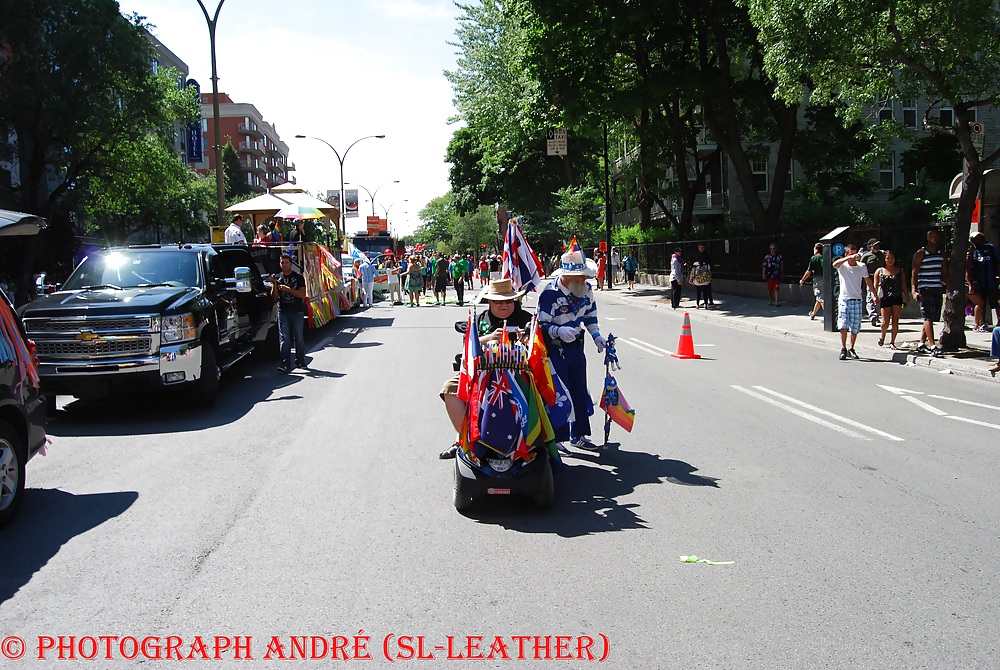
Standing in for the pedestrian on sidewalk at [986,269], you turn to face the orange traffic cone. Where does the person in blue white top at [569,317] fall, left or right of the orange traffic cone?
left

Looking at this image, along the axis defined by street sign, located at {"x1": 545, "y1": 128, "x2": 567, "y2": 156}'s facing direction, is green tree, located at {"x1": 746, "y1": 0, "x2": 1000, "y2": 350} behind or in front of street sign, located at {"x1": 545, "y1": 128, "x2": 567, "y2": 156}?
in front

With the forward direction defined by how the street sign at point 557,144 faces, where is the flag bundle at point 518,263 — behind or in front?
in front

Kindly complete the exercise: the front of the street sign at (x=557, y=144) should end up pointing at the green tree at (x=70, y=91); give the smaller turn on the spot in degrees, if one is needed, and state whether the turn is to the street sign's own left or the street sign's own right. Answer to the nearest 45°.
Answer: approximately 45° to the street sign's own right

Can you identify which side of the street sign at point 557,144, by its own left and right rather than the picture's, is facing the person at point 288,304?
front

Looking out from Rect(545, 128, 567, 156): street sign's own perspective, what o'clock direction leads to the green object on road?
The green object on road is roughly at 12 o'clock from the street sign.

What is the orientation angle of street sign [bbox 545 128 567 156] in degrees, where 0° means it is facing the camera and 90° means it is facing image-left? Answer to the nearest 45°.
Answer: approximately 0°

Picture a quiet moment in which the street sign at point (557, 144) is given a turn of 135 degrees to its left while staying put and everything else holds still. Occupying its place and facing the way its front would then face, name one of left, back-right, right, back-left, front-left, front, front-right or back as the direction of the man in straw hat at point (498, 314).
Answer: back-right

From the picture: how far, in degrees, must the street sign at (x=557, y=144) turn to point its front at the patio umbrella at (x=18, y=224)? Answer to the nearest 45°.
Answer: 0° — it already faces it

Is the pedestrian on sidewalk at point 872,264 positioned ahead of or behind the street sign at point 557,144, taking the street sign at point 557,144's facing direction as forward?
ahead
